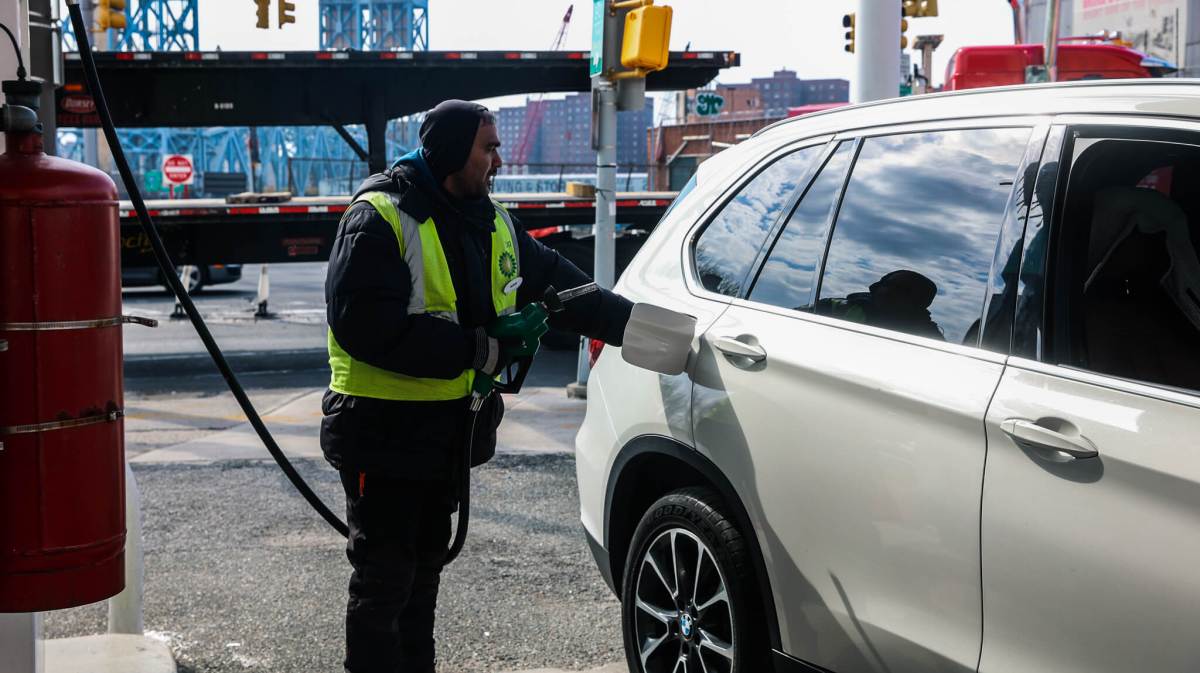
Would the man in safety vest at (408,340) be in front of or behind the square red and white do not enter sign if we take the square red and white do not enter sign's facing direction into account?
in front

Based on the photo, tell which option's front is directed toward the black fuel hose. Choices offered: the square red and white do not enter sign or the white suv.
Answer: the square red and white do not enter sign

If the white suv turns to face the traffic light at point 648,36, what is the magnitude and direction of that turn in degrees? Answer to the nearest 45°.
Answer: approximately 135° to its left

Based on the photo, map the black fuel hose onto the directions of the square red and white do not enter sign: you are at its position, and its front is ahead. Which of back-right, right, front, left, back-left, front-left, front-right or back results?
front

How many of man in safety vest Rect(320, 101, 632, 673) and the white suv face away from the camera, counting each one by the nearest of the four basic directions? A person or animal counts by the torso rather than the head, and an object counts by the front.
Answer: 0

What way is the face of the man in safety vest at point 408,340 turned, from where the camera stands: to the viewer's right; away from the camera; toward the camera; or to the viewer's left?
to the viewer's right

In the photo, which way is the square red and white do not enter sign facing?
toward the camera

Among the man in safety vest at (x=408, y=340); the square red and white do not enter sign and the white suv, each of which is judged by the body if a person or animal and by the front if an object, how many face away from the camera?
0

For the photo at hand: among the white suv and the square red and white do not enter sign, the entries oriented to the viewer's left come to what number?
0
